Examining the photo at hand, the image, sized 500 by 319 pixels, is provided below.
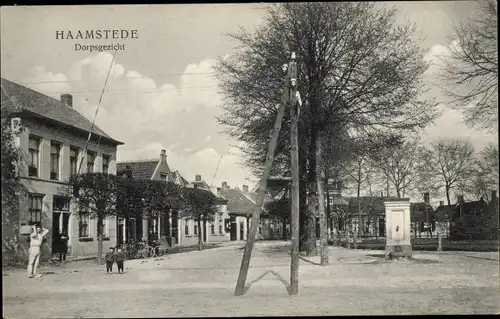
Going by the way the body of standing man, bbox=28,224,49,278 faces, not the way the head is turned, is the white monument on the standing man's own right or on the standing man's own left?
on the standing man's own left

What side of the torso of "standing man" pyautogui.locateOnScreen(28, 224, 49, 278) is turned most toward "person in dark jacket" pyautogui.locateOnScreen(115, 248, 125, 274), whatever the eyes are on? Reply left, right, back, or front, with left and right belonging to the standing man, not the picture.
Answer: left

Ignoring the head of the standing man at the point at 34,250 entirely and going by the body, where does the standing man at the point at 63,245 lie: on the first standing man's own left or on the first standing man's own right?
on the first standing man's own left

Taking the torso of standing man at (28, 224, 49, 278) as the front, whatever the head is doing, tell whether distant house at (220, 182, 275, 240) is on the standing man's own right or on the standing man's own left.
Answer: on the standing man's own left

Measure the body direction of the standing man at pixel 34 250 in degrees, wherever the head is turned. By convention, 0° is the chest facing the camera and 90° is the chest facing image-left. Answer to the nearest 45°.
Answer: approximately 315°

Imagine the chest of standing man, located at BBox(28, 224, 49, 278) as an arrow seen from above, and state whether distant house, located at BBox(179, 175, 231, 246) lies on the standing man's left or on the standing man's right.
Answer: on the standing man's left

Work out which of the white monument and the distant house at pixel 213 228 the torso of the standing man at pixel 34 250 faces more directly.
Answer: the white monument

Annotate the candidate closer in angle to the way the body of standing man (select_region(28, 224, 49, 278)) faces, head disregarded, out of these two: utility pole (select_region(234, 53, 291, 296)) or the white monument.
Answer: the utility pole

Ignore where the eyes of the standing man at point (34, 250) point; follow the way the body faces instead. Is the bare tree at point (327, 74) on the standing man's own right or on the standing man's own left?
on the standing man's own left

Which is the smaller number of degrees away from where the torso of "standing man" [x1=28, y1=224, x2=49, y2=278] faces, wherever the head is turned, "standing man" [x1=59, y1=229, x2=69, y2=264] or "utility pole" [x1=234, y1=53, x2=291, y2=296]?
the utility pole
